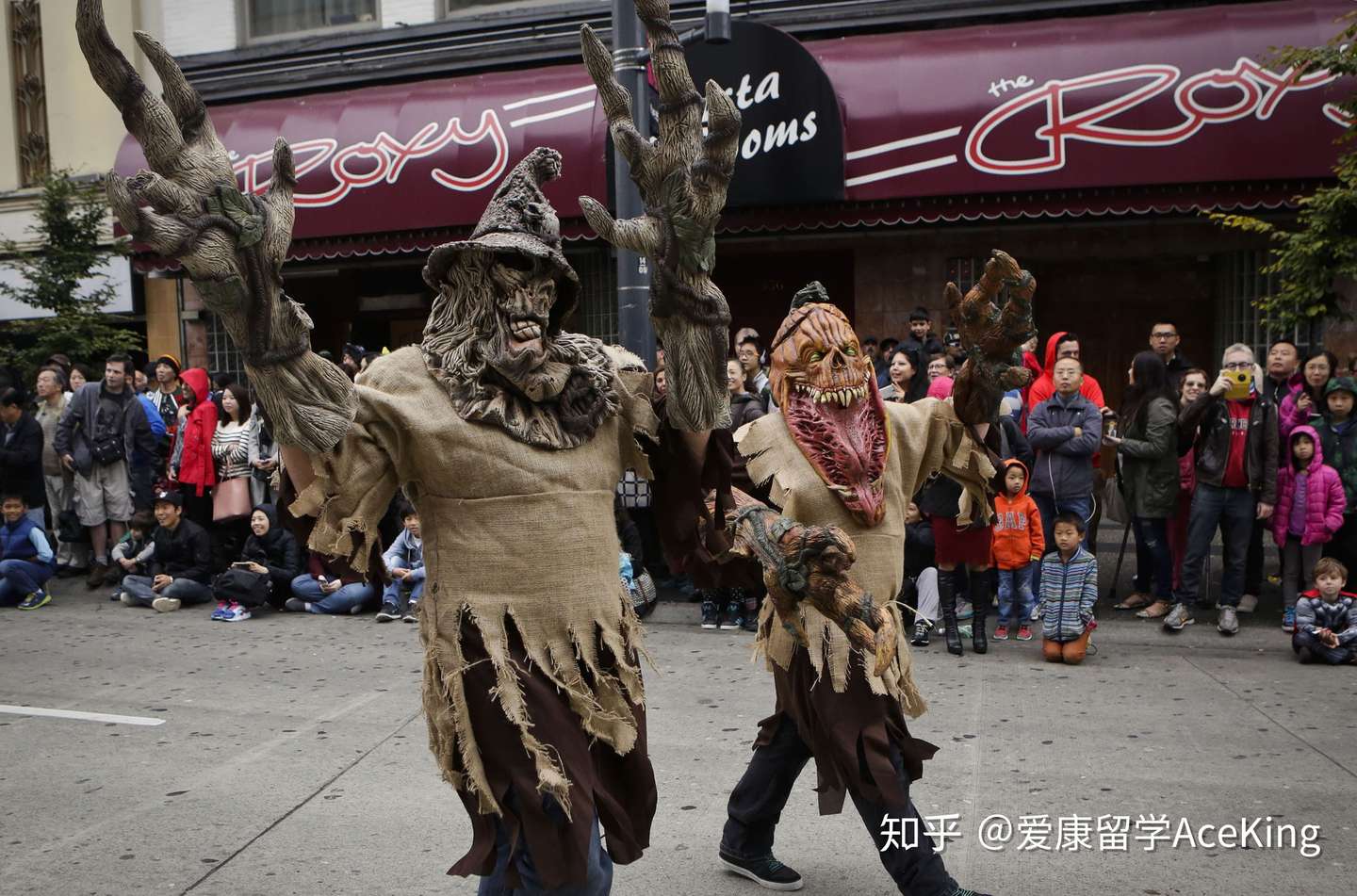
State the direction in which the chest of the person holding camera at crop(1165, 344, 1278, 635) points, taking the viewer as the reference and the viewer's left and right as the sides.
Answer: facing the viewer

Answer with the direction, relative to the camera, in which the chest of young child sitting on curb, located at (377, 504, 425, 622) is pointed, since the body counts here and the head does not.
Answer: toward the camera

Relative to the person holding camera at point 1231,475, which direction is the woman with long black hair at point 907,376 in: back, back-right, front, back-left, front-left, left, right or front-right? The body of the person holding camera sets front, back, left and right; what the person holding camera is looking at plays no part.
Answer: right

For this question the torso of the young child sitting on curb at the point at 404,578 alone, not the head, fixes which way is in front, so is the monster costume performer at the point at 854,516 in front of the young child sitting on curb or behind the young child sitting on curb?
in front

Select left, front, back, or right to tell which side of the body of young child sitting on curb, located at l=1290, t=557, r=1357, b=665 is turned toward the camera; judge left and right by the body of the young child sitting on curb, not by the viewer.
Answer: front

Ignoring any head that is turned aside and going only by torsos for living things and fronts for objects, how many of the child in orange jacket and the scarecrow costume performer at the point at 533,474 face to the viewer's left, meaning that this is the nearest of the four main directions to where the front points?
0

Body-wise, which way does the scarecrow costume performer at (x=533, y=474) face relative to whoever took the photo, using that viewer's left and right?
facing the viewer and to the right of the viewer

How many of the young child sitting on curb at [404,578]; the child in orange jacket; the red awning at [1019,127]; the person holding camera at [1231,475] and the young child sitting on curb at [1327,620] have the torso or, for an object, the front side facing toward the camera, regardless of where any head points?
5

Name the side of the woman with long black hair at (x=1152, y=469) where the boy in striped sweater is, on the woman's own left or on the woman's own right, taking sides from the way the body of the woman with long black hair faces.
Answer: on the woman's own left

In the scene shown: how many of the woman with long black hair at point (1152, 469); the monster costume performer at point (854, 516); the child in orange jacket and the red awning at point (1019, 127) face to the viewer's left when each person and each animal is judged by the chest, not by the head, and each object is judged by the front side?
1

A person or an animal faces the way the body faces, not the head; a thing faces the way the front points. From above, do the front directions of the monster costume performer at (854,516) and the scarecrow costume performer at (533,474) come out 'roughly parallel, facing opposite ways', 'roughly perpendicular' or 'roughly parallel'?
roughly parallel

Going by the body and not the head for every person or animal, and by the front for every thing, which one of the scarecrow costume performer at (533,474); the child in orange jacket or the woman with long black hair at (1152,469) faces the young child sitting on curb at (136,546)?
the woman with long black hair

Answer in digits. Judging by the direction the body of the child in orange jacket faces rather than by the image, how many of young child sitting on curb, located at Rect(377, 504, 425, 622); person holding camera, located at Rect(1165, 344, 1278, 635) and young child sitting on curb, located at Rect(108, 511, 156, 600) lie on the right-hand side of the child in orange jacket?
2

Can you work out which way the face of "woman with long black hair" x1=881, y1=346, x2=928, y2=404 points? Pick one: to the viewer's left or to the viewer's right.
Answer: to the viewer's left

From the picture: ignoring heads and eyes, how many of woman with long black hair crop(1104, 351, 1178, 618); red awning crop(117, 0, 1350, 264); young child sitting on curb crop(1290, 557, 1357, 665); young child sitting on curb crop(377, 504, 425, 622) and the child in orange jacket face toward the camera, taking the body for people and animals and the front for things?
4
